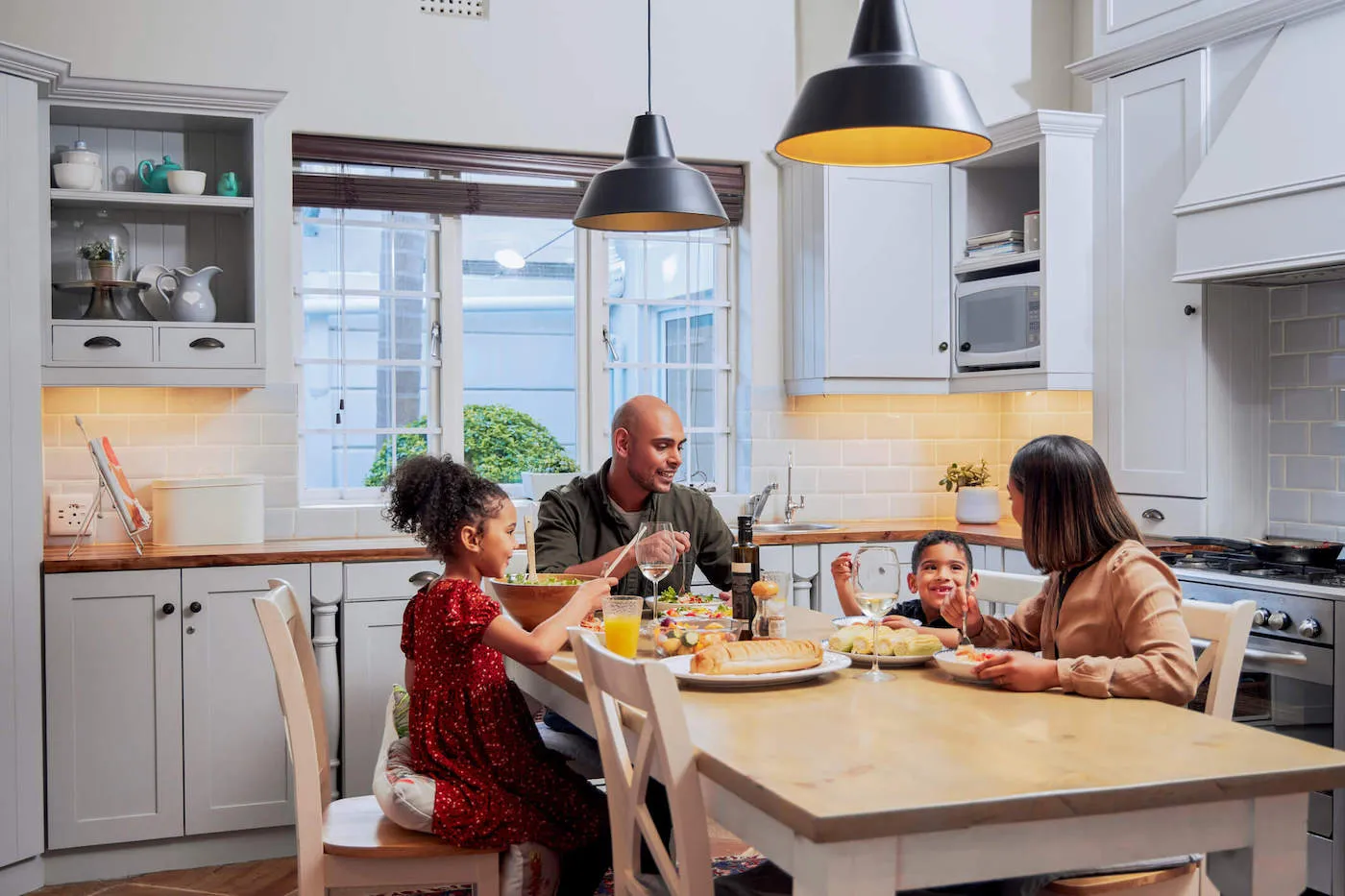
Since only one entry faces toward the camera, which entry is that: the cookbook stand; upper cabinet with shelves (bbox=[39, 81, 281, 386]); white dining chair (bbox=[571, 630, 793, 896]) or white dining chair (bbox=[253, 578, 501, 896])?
the upper cabinet with shelves

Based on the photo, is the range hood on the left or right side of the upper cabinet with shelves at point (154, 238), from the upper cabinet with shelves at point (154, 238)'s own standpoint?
on its left

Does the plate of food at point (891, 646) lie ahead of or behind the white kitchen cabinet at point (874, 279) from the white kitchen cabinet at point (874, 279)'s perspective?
ahead

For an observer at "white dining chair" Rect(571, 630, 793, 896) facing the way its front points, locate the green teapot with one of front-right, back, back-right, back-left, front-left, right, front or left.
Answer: left

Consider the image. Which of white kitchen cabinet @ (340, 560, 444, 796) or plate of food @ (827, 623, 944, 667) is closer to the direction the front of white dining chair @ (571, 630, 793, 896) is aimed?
the plate of food

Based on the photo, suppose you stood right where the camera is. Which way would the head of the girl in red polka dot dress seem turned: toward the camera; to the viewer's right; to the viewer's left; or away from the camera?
to the viewer's right

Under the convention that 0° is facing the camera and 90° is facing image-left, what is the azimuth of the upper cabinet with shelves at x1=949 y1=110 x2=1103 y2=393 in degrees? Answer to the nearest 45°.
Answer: approximately 45°

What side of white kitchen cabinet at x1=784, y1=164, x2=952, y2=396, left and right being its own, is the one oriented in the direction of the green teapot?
right

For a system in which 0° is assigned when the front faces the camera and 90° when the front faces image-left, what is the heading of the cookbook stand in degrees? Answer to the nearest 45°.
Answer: approximately 270°

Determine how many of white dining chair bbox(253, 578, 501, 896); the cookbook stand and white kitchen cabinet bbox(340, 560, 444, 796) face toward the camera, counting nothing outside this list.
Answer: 1

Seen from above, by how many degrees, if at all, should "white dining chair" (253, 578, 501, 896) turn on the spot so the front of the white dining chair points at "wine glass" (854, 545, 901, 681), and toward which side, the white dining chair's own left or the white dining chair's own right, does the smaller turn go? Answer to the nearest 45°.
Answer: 0° — it already faces it

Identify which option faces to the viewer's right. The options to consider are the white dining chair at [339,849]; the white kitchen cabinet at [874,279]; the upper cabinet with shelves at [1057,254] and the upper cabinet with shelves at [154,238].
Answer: the white dining chair

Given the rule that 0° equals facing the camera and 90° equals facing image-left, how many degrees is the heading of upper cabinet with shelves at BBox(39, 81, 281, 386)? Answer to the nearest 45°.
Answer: approximately 0°
